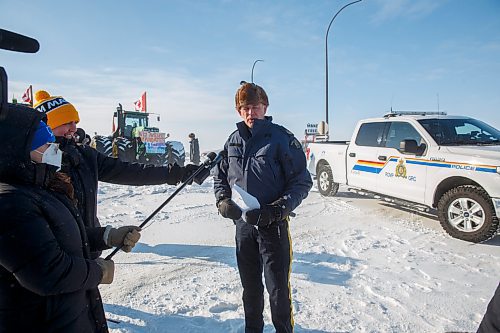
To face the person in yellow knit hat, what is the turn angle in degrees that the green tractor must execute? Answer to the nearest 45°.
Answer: approximately 45° to its right

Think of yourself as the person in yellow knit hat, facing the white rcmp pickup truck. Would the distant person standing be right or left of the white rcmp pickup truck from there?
left

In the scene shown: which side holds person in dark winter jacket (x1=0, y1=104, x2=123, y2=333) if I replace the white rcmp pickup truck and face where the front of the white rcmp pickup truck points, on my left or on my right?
on my right

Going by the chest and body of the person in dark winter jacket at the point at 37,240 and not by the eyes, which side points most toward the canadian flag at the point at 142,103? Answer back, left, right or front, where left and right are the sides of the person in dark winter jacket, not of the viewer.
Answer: left

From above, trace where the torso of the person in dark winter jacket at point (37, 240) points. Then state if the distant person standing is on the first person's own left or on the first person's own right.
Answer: on the first person's own left

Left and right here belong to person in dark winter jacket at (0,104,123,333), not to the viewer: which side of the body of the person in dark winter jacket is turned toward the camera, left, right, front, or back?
right

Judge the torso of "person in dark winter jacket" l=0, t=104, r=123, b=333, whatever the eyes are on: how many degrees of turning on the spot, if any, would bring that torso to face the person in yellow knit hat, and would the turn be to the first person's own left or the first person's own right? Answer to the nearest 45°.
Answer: approximately 90° to the first person's own left

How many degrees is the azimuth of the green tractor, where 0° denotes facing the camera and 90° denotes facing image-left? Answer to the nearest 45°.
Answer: approximately 315°

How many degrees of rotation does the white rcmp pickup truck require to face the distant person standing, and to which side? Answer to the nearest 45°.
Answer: approximately 180°

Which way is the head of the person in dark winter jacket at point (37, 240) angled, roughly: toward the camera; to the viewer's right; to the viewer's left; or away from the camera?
to the viewer's right
